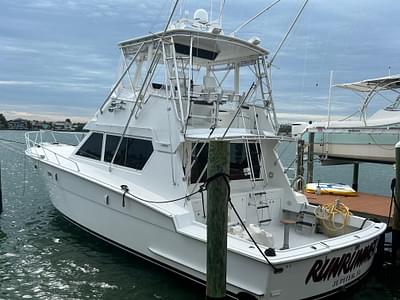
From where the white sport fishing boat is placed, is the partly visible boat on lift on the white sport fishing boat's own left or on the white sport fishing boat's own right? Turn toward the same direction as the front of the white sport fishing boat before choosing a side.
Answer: on the white sport fishing boat's own right

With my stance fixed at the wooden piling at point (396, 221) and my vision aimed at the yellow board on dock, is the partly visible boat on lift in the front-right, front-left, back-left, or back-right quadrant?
front-right

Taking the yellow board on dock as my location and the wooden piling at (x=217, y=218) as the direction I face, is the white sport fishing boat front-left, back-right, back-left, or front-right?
front-right

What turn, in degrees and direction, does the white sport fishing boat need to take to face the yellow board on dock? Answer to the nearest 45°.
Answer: approximately 90° to its right

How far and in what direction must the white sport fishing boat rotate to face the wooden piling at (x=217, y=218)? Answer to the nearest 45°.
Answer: approximately 135° to its left

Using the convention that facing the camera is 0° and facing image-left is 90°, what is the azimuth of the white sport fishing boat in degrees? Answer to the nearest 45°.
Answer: approximately 135°
